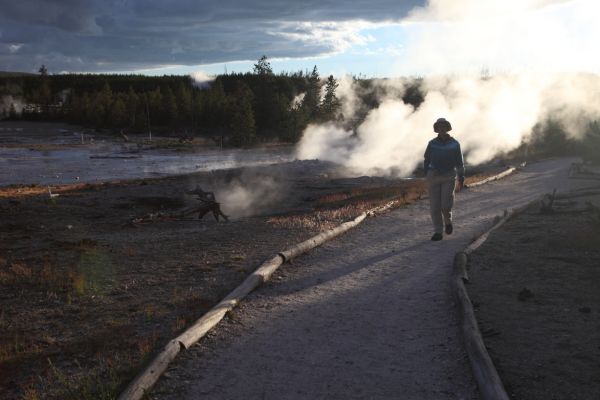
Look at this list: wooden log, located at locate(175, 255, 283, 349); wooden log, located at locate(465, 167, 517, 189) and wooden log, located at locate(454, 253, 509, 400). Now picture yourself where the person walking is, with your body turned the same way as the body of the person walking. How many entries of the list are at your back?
1

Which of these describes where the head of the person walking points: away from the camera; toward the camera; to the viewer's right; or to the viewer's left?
toward the camera

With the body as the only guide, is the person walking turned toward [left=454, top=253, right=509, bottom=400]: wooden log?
yes

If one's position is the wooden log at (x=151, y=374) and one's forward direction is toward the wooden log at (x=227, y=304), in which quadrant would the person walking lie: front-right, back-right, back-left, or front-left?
front-right

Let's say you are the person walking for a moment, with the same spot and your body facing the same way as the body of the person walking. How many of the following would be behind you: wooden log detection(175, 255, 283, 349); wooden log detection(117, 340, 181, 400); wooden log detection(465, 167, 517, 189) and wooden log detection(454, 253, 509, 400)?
1

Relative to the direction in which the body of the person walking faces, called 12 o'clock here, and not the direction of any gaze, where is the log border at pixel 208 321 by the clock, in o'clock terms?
The log border is roughly at 1 o'clock from the person walking.

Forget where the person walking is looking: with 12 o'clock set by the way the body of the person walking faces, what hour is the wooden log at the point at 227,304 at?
The wooden log is roughly at 1 o'clock from the person walking.

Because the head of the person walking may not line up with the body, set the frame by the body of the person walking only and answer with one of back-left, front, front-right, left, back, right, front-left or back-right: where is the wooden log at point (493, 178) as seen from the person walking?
back

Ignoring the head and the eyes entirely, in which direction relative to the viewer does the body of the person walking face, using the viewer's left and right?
facing the viewer

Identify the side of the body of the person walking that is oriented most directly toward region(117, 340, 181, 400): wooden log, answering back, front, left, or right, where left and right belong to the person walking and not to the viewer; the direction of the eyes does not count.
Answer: front

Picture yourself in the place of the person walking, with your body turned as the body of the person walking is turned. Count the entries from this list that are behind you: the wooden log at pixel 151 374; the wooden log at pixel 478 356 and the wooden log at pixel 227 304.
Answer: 0

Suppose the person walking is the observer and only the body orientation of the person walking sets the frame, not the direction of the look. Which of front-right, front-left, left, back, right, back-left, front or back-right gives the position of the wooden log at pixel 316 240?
right
